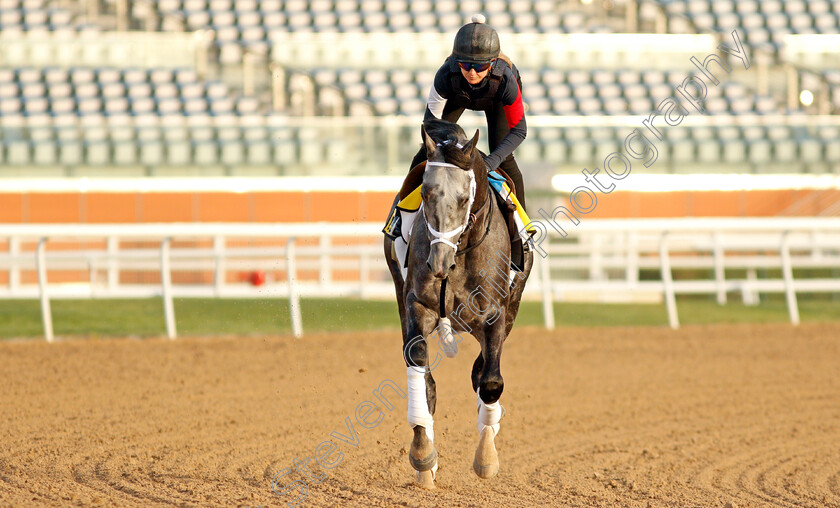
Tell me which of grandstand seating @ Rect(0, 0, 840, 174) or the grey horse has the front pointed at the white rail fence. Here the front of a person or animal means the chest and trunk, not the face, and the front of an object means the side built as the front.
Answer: the grandstand seating

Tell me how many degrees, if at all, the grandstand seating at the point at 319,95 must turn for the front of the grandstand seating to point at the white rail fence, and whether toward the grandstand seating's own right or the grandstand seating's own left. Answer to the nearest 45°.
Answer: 0° — it already faces it

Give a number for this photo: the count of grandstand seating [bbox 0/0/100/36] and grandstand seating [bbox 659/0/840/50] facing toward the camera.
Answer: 2

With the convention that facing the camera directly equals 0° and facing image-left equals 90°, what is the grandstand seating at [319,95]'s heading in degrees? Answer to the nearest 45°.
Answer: approximately 0°

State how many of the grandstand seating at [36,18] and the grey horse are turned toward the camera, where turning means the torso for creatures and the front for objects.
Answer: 2
